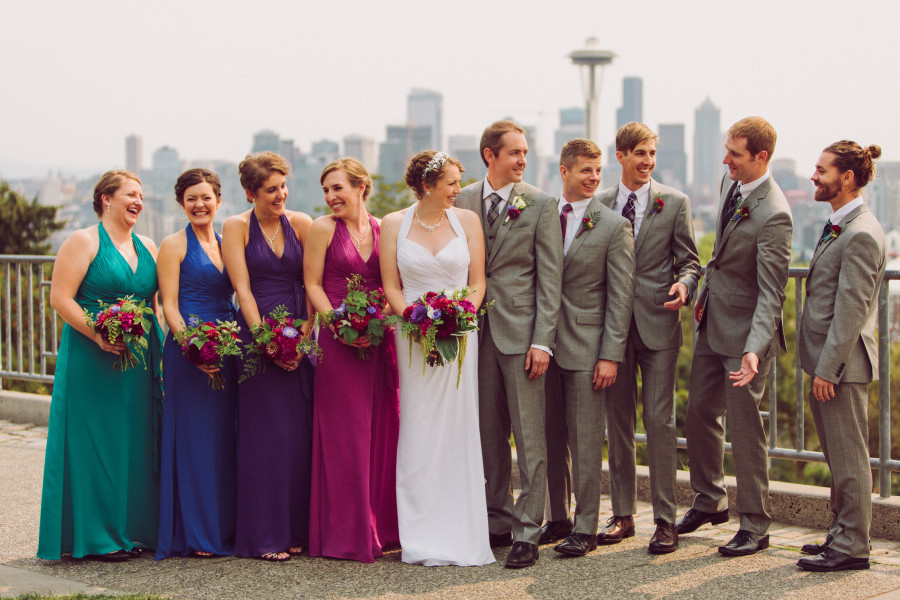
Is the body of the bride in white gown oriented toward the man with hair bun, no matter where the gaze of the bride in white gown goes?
no

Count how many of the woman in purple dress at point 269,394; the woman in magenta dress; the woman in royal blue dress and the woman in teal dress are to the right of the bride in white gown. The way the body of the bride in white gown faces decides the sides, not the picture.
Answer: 4

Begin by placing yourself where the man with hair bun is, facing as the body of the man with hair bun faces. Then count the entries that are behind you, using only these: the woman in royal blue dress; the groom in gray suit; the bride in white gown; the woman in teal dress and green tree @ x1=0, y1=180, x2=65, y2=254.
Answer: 0

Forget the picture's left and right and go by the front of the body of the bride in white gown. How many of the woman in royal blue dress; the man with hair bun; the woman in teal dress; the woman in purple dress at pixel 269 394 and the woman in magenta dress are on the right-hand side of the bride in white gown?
4

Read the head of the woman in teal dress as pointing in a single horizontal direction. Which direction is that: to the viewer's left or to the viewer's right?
to the viewer's right

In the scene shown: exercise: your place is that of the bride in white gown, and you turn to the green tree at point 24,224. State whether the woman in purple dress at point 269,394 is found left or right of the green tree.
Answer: left

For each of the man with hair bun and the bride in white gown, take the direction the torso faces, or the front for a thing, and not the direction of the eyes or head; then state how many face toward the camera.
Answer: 1

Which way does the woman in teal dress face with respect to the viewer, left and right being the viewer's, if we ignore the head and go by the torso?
facing the viewer and to the right of the viewer

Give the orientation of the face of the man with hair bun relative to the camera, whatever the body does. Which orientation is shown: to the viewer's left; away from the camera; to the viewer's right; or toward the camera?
to the viewer's left

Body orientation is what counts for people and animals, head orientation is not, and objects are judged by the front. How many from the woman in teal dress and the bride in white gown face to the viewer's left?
0

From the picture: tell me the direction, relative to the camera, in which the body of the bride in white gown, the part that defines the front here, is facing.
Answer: toward the camera

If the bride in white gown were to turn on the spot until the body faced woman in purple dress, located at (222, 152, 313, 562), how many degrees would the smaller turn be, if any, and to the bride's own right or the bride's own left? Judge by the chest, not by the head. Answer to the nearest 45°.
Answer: approximately 90° to the bride's own right

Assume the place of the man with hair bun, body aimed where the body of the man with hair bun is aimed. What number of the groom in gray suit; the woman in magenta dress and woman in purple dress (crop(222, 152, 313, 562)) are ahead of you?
3

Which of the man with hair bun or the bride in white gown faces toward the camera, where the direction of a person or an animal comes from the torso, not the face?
the bride in white gown

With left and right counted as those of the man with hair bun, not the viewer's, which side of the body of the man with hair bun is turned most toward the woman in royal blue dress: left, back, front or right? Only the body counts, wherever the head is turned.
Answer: front

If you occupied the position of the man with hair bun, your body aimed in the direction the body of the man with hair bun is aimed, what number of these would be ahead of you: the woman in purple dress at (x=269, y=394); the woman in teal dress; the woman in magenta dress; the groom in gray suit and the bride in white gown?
5

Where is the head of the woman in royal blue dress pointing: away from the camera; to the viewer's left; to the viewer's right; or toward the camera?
toward the camera

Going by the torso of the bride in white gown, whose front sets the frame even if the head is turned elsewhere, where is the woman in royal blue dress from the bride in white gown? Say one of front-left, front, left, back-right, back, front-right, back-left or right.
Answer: right

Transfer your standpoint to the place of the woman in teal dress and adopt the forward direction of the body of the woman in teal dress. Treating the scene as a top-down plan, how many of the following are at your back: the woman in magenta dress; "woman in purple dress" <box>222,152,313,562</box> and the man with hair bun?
0
